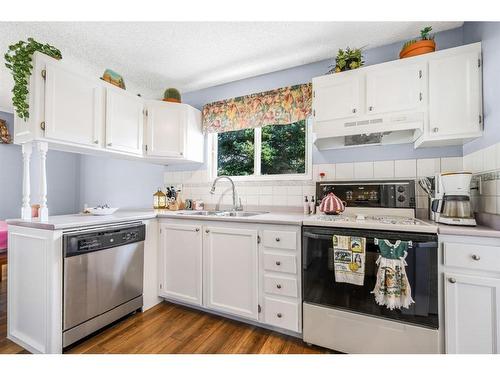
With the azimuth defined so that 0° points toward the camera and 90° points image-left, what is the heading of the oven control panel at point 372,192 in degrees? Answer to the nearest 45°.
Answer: approximately 0°

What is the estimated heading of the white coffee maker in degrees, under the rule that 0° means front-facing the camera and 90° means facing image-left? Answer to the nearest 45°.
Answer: approximately 0°
